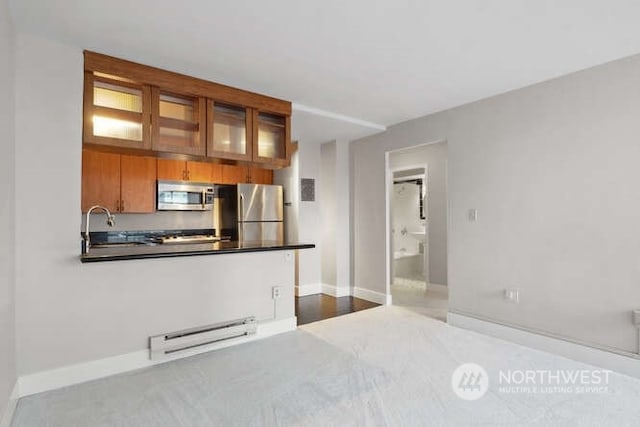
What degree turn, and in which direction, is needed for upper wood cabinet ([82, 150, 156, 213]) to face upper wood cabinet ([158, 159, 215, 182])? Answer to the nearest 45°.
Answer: approximately 45° to its left

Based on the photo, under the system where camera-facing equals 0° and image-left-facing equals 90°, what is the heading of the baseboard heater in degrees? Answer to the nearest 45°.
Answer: approximately 315°

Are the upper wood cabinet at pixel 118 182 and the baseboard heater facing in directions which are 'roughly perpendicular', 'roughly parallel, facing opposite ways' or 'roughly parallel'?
roughly parallel

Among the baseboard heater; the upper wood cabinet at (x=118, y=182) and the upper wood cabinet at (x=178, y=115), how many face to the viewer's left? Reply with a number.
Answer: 0

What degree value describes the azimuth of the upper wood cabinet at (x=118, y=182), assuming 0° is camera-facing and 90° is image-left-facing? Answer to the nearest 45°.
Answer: approximately 315°

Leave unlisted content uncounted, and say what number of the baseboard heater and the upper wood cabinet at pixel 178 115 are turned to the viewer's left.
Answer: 0

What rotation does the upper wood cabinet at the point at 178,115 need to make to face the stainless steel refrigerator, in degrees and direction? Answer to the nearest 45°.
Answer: approximately 90° to its left

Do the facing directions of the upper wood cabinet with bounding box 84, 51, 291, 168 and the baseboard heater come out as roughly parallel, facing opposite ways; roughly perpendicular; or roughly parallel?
roughly parallel

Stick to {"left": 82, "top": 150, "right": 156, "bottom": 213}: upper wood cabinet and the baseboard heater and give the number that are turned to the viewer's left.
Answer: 0

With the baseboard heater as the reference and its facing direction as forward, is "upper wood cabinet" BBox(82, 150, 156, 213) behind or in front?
behind

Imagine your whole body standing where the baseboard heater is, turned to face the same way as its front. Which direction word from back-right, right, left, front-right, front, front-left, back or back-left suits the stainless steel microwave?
back-left

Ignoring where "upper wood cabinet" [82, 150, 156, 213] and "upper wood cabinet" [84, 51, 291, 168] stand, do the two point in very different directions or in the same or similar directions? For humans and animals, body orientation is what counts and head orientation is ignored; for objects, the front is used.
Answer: same or similar directions

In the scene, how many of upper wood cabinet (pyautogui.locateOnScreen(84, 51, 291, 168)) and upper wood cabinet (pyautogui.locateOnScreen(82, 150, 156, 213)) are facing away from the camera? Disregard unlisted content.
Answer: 0

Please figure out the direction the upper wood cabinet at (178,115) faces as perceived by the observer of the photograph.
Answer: facing the viewer and to the right of the viewer
